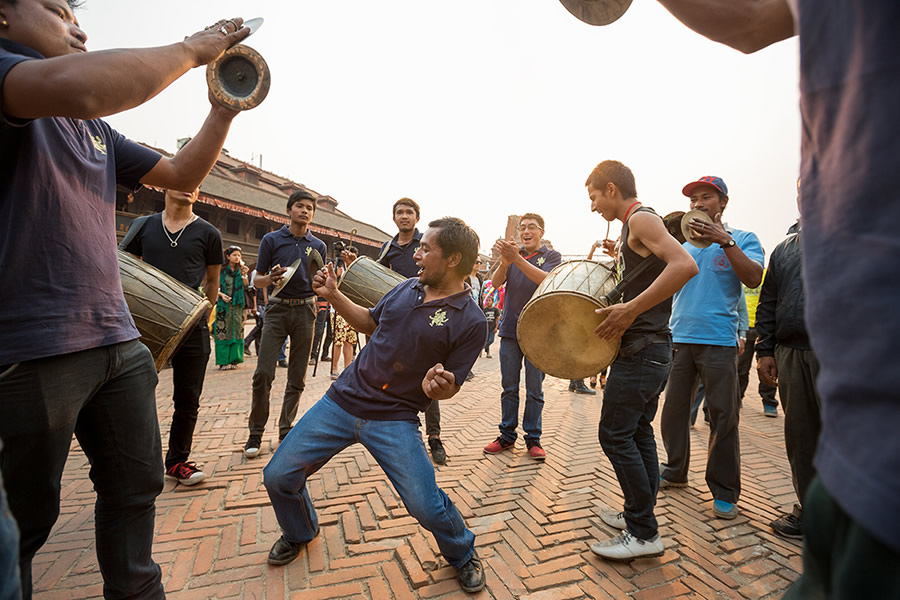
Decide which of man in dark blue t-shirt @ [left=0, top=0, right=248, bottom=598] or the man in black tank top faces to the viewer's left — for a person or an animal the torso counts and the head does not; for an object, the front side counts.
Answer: the man in black tank top

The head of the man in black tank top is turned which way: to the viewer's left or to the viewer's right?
to the viewer's left

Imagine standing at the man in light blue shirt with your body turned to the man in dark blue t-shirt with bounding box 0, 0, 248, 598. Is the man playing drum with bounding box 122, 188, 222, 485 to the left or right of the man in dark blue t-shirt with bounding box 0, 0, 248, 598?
right

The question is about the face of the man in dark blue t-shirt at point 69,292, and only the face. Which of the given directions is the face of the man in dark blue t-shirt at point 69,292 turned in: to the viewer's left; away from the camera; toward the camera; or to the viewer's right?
to the viewer's right

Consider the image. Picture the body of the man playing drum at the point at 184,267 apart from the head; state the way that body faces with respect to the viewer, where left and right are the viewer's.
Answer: facing the viewer

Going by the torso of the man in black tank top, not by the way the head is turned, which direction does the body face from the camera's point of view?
to the viewer's left

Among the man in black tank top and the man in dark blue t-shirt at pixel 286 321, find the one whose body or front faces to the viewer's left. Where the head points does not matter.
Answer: the man in black tank top

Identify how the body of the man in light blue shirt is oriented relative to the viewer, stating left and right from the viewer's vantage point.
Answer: facing the viewer and to the left of the viewer

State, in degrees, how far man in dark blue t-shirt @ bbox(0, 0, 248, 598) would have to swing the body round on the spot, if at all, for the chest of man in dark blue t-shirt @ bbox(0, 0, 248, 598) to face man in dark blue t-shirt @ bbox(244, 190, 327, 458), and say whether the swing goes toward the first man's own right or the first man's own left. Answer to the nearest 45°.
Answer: approximately 90° to the first man's own left

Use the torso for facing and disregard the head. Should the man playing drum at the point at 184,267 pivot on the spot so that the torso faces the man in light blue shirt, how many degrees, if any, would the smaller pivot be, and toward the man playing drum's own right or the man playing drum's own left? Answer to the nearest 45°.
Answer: approximately 45° to the man playing drum's own left

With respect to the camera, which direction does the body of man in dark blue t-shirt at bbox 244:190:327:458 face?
toward the camera

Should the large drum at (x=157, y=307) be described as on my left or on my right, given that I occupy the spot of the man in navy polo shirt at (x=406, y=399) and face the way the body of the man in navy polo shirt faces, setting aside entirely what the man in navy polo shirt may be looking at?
on my right
